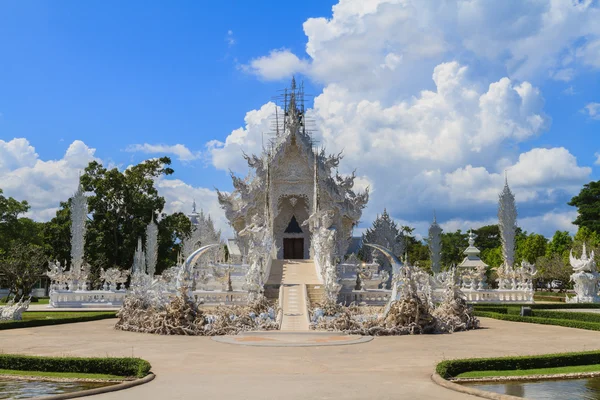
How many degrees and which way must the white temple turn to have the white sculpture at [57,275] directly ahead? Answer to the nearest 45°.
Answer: approximately 45° to its right

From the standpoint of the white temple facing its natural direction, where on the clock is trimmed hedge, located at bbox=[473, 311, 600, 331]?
The trimmed hedge is roughly at 11 o'clock from the white temple.

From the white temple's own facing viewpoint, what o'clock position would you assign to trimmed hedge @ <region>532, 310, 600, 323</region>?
The trimmed hedge is roughly at 11 o'clock from the white temple.

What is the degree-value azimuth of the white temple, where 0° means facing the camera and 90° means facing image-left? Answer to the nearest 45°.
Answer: approximately 0°

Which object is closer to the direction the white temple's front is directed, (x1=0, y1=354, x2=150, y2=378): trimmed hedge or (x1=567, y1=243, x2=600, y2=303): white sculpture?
the trimmed hedge

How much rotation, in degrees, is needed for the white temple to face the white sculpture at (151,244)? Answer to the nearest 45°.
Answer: approximately 135° to its right

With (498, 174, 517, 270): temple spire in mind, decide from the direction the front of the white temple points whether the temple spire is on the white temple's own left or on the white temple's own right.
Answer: on the white temple's own left

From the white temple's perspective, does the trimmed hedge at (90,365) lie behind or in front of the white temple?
in front

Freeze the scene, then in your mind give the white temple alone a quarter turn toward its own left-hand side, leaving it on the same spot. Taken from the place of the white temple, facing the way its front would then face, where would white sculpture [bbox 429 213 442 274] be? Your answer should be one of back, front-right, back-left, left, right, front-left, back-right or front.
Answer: front-left

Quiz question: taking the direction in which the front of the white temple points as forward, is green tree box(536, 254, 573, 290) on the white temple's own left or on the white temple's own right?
on the white temple's own left

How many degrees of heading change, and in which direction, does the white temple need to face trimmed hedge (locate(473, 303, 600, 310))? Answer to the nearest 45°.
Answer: approximately 45° to its left

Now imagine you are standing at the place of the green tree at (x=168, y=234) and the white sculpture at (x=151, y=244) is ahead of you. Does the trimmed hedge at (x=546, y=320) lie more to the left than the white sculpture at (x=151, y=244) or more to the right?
left

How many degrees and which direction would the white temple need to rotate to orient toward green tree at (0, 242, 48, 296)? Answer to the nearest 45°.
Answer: approximately 90° to its right

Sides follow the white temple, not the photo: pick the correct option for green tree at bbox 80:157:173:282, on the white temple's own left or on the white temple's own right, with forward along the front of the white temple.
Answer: on the white temple's own right
